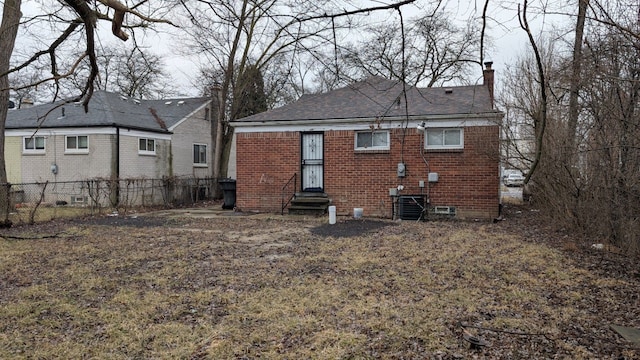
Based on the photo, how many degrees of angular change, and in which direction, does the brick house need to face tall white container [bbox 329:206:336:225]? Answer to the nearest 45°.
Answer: approximately 135° to its left

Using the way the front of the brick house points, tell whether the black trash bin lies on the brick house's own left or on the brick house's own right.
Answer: on the brick house's own left

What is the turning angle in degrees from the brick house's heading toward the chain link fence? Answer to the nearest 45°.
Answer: approximately 90° to its left

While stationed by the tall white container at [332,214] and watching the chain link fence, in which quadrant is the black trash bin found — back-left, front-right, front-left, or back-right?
front-right

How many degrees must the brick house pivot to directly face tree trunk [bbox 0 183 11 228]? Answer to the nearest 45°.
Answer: approximately 90° to its left

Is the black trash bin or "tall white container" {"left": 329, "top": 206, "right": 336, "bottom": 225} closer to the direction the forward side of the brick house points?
the black trash bin

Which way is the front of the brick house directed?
away from the camera

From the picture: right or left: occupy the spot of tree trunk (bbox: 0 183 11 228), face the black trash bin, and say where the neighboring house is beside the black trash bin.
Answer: left

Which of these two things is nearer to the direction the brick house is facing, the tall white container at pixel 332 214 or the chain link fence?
the chain link fence

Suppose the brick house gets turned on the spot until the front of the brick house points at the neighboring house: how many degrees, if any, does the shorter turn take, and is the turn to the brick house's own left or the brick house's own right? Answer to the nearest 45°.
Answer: approximately 90° to the brick house's own left
